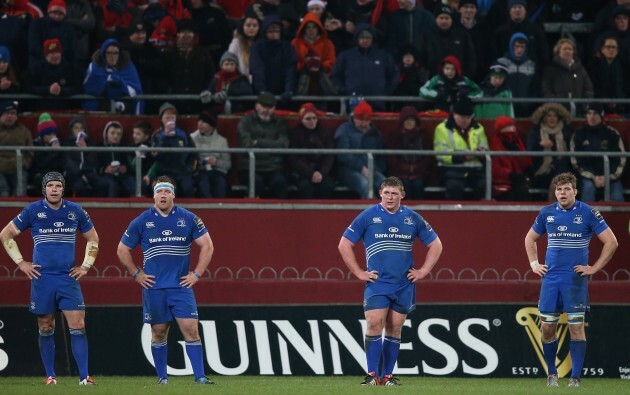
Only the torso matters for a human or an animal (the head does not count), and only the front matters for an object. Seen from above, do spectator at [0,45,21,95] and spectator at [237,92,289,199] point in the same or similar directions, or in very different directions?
same or similar directions

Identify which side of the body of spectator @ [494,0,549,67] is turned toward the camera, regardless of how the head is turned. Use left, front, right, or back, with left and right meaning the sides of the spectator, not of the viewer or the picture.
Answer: front

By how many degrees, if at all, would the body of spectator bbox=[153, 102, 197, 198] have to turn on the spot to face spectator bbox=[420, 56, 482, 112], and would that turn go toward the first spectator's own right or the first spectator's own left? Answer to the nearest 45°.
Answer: approximately 90° to the first spectator's own left

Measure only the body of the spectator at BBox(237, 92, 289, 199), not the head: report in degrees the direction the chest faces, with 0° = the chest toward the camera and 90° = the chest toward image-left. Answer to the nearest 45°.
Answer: approximately 0°

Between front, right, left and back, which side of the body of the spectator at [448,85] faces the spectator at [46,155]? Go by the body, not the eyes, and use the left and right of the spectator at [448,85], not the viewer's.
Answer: right

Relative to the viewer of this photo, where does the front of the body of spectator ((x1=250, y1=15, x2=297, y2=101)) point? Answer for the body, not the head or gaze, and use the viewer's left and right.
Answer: facing the viewer

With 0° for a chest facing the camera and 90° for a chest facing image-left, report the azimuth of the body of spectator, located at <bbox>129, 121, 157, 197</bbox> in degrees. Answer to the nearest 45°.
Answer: approximately 45°

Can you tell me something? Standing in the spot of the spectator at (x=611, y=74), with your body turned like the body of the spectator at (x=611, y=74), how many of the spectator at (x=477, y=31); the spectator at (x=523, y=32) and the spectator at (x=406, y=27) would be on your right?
3

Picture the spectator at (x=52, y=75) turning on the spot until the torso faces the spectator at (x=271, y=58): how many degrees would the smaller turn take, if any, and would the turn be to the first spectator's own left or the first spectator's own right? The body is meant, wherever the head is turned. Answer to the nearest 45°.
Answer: approximately 90° to the first spectator's own left

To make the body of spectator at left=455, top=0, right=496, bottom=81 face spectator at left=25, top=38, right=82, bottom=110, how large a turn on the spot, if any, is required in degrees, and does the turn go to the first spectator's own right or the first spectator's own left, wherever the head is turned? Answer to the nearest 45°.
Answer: approximately 90° to the first spectator's own right

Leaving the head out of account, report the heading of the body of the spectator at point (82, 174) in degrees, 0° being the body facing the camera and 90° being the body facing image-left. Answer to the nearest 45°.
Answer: approximately 0°

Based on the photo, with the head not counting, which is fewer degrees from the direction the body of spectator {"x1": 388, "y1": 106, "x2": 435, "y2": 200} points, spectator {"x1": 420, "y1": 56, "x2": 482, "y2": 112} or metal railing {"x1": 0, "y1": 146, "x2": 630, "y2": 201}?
the metal railing

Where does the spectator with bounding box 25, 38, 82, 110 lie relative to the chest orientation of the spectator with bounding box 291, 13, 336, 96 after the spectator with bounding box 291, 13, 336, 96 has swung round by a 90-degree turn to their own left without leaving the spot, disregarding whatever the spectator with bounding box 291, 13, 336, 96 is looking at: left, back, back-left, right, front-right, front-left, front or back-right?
back

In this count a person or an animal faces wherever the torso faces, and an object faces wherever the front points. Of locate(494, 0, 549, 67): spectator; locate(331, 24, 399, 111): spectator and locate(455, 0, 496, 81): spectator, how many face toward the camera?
3
